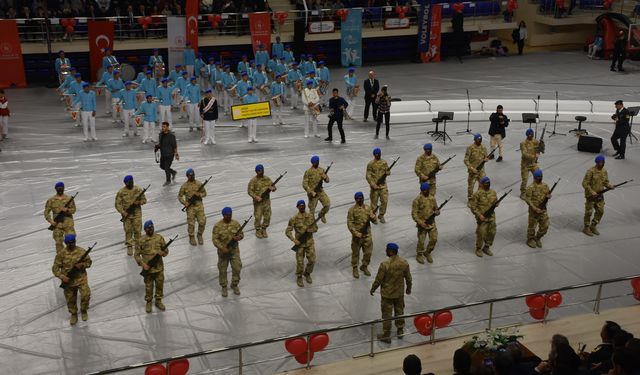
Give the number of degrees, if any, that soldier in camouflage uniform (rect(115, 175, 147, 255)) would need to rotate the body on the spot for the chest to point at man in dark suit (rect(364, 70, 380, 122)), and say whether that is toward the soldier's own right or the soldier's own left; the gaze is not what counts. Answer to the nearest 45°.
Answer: approximately 135° to the soldier's own left

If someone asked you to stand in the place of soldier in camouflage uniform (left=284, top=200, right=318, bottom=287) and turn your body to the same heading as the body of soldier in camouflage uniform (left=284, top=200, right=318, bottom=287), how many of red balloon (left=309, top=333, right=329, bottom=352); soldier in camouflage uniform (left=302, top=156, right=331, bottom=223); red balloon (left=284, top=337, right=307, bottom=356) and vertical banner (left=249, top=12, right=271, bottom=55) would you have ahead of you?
2

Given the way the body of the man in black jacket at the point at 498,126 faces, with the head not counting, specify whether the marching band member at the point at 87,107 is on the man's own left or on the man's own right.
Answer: on the man's own right

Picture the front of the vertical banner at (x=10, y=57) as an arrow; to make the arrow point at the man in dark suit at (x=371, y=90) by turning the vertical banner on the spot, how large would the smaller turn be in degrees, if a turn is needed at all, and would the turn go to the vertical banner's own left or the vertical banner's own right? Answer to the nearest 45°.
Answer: approximately 45° to the vertical banner's own left

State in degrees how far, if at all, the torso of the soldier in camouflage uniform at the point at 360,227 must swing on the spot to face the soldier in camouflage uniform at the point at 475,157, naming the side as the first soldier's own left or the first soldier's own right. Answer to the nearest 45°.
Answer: approximately 135° to the first soldier's own left

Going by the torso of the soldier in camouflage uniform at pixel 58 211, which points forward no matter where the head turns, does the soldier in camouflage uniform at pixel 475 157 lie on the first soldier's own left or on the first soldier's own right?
on the first soldier's own left

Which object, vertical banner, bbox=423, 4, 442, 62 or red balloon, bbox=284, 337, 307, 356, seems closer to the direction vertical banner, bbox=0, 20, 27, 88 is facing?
the red balloon

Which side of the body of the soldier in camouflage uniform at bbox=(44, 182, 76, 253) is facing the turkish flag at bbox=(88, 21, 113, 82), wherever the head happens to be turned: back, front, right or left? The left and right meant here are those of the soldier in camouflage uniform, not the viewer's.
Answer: back

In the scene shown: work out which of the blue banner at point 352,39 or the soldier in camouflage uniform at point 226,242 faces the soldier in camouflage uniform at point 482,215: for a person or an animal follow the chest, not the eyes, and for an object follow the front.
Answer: the blue banner

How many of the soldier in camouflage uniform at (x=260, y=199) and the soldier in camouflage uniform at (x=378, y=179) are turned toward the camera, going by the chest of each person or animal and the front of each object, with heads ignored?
2
